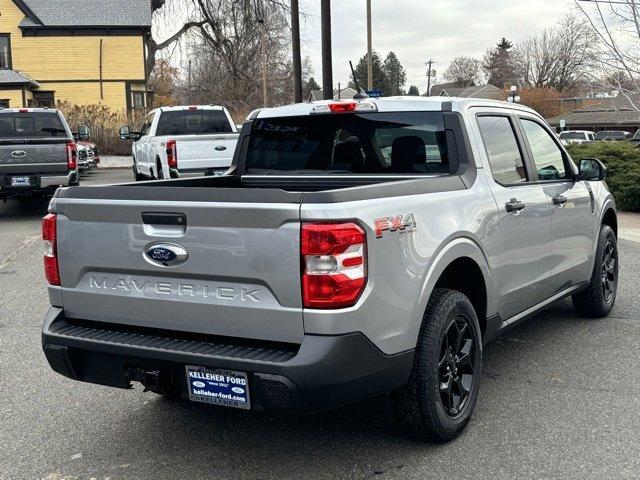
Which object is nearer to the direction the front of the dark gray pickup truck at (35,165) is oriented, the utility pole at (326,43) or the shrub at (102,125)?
the shrub

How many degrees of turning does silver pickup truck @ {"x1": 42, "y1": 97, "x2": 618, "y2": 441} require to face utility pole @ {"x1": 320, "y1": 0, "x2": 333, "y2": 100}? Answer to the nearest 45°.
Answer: approximately 45° to its left

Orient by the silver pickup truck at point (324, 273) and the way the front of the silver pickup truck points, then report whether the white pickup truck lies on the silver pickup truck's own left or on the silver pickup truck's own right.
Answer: on the silver pickup truck's own left

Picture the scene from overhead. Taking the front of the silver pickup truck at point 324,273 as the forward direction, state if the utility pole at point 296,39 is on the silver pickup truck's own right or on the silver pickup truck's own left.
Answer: on the silver pickup truck's own left

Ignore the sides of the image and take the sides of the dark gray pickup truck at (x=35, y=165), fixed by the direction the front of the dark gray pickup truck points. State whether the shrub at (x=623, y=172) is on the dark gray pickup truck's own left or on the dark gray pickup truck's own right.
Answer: on the dark gray pickup truck's own right

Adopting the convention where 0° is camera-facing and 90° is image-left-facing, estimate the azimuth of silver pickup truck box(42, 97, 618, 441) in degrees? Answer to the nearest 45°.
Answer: approximately 225°

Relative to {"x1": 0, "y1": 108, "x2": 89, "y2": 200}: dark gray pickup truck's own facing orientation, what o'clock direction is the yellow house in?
The yellow house is roughly at 12 o'clock from the dark gray pickup truck.

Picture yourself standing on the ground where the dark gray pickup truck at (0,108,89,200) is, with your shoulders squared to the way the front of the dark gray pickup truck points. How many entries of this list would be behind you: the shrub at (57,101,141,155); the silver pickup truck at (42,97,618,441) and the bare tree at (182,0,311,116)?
1

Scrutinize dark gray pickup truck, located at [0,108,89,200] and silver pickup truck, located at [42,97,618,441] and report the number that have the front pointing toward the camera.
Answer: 0

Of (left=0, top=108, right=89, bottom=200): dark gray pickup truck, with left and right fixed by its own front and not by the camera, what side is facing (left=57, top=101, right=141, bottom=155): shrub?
front

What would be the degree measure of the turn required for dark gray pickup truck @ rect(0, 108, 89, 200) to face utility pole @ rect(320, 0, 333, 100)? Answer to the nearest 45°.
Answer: approximately 45° to its right

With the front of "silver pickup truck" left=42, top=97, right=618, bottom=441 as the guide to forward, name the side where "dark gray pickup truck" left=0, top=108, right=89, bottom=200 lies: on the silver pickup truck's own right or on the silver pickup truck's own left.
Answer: on the silver pickup truck's own left

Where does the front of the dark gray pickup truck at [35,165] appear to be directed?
away from the camera
